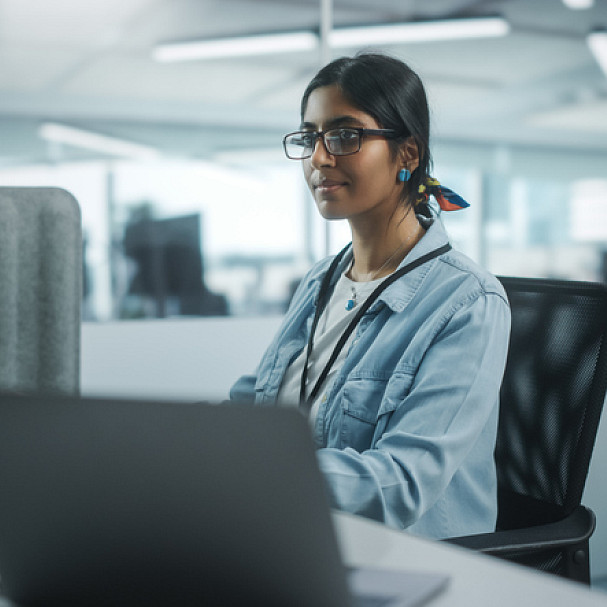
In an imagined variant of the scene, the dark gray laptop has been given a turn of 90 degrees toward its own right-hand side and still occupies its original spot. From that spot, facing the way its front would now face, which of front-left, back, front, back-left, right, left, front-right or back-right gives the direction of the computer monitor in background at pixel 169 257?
back-left

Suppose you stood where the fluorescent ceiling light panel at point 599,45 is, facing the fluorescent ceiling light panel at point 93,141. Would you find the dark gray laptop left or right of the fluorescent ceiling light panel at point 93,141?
left

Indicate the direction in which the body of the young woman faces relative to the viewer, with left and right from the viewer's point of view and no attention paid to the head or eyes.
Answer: facing the viewer and to the left of the viewer

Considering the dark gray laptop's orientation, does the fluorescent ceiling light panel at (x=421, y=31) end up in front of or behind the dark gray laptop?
in front

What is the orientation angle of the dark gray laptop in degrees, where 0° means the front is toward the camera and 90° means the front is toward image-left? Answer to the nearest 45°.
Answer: approximately 225°

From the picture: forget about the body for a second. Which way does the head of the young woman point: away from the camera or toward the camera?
toward the camera

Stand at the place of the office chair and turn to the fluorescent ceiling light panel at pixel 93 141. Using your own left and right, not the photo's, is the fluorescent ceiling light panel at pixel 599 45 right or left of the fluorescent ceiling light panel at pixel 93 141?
right

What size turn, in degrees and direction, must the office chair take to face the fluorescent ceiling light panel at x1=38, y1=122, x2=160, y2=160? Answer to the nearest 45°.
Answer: approximately 90° to its right

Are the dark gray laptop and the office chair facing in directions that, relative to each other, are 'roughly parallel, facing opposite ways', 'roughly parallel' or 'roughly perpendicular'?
roughly parallel, facing opposite ways

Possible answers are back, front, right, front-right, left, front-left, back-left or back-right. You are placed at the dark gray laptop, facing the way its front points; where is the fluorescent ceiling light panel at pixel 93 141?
front-left

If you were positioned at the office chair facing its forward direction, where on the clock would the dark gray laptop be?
The dark gray laptop is roughly at 11 o'clock from the office chair.

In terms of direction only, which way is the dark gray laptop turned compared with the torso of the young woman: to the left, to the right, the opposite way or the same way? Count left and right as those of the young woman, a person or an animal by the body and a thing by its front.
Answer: the opposite way

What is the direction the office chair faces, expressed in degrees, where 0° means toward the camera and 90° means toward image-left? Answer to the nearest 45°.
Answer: approximately 45°

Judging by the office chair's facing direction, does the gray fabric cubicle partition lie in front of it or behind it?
in front
